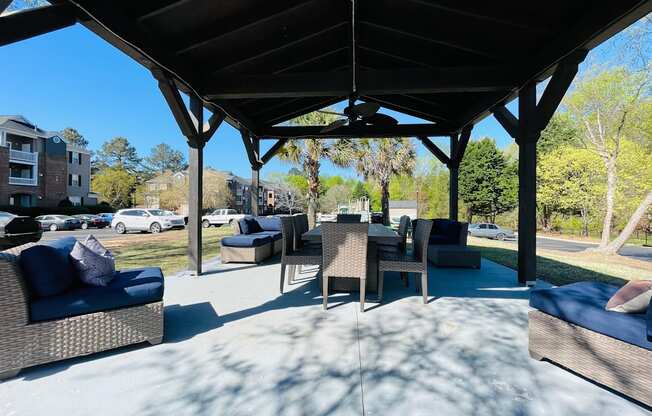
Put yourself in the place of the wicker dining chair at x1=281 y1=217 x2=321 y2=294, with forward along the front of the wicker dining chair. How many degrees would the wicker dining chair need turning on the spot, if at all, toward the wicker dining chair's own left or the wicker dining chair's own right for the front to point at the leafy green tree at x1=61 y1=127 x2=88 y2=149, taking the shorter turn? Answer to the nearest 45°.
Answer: approximately 135° to the wicker dining chair's own left

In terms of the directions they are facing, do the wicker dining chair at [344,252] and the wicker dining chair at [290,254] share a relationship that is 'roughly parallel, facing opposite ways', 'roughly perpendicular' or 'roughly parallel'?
roughly perpendicular

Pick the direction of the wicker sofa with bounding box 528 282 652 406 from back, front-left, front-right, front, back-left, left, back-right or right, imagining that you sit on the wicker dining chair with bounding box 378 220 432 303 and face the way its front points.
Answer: back-left

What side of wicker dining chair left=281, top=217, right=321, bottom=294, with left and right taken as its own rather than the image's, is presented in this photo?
right

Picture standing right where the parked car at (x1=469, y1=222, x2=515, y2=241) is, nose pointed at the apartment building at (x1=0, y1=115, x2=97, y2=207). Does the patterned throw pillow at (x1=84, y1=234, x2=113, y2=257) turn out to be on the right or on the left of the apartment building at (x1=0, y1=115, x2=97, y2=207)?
left

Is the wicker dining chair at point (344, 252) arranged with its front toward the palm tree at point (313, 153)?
yes

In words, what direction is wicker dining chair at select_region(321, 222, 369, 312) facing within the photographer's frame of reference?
facing away from the viewer

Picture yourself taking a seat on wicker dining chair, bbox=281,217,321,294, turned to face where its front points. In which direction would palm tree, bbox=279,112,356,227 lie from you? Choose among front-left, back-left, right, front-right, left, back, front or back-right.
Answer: left

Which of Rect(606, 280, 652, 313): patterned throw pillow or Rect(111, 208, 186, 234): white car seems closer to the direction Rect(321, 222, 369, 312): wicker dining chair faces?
the white car

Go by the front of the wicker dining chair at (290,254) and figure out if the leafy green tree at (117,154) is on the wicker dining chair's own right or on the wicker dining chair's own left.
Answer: on the wicker dining chair's own left

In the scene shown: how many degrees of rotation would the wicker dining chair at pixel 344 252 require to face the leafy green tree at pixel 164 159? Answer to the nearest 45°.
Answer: approximately 45° to its left

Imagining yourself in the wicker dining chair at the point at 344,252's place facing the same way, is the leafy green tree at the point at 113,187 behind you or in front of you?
in front

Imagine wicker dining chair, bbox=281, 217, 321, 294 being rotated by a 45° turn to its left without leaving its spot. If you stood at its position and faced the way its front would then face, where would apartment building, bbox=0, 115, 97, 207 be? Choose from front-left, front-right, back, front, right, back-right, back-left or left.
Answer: left

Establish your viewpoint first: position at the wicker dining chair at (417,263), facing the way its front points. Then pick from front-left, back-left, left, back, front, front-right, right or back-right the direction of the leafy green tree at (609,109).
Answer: back-right

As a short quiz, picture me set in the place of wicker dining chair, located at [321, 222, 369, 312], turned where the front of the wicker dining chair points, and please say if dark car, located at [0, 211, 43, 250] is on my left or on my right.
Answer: on my left
